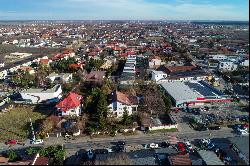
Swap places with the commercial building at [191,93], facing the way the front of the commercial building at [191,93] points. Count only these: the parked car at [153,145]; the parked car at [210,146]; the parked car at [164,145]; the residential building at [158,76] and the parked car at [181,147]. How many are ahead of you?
4

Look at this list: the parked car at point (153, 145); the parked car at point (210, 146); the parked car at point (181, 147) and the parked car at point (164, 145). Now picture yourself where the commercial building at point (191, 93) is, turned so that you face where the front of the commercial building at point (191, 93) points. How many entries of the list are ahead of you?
4

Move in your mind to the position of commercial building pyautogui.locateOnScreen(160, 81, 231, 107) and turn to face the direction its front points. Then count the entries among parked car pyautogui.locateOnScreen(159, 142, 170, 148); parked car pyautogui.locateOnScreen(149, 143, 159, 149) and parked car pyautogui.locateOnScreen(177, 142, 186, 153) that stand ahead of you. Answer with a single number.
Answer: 3

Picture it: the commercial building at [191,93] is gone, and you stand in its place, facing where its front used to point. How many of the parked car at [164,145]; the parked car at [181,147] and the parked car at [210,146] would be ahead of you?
3

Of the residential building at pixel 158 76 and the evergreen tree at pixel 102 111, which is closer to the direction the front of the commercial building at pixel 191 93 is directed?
the evergreen tree

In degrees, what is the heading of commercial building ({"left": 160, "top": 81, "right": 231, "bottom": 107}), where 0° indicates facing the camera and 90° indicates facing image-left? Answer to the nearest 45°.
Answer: approximately 0°

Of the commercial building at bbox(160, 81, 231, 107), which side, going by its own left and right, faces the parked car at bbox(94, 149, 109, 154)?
front

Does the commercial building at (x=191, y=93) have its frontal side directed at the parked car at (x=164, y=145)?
yes

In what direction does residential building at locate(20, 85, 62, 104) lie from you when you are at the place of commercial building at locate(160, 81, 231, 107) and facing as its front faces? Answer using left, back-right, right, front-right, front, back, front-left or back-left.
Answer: right

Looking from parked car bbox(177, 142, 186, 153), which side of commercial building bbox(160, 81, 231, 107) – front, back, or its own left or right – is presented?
front

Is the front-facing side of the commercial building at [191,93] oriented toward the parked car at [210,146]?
yes

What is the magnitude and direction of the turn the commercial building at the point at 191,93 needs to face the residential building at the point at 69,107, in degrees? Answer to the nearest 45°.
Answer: approximately 45° to its right

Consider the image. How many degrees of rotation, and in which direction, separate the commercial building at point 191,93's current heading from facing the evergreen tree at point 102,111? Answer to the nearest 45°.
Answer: approximately 45° to its right

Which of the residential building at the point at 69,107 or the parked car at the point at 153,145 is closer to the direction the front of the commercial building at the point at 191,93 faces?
the parked car
